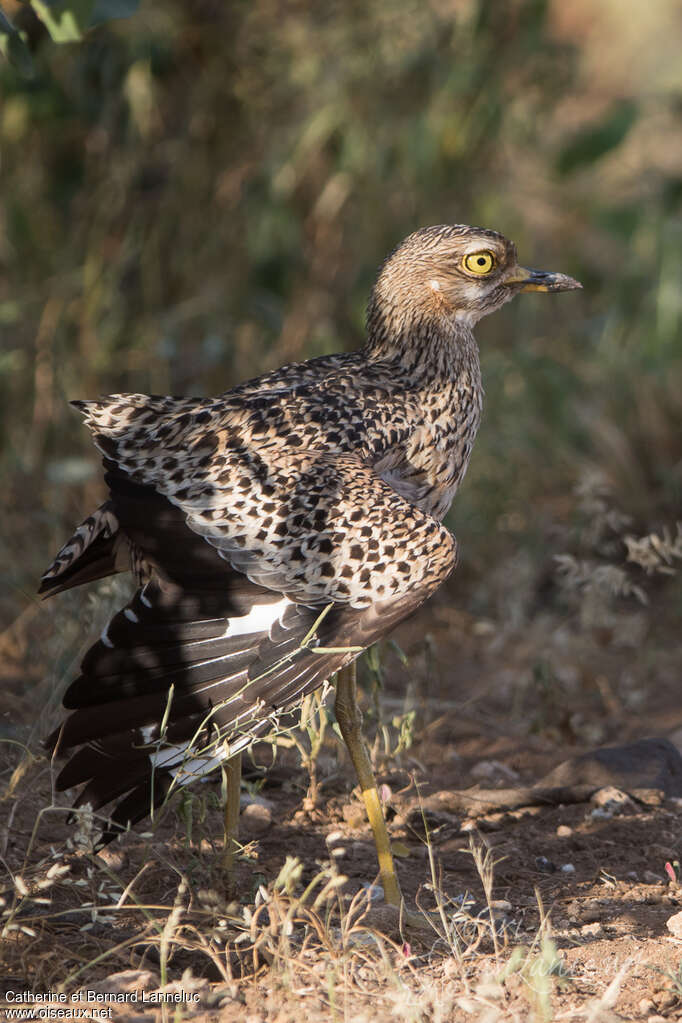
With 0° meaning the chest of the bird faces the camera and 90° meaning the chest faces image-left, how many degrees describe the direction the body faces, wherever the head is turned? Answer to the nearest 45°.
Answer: approximately 270°

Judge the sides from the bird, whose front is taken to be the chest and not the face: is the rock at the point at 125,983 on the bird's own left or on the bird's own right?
on the bird's own right

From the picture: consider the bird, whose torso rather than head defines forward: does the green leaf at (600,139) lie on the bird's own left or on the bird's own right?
on the bird's own left

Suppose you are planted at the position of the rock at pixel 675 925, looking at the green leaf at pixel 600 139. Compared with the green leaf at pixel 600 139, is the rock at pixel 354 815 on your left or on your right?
left

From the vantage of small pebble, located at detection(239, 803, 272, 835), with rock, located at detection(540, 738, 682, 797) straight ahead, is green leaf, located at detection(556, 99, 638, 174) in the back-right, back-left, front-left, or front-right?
front-left

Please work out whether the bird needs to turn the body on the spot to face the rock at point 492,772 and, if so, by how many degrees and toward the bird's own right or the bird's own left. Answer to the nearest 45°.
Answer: approximately 45° to the bird's own left
